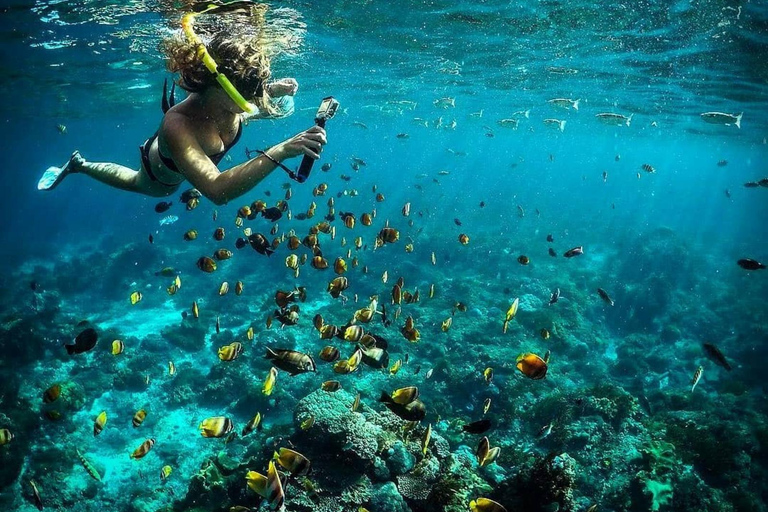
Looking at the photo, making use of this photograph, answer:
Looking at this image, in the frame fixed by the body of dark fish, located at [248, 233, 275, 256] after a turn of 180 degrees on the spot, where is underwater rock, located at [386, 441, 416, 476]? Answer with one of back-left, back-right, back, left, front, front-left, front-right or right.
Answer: front-right

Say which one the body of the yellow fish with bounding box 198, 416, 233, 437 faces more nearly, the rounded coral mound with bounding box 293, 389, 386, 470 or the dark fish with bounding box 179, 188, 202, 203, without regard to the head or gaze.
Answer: the rounded coral mound
